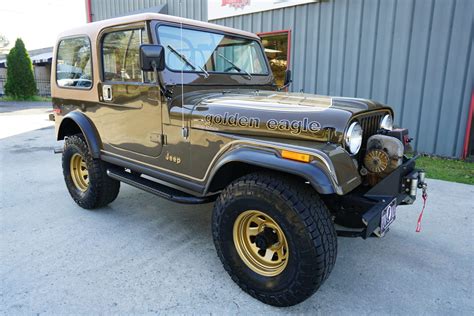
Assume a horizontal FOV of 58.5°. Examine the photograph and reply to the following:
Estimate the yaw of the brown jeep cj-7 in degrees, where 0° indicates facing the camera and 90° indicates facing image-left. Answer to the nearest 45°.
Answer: approximately 315°

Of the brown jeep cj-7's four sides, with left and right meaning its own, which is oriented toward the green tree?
back

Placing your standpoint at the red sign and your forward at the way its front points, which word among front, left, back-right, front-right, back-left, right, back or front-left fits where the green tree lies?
back-right

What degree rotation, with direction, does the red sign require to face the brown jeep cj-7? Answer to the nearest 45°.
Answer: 0° — it already faces it

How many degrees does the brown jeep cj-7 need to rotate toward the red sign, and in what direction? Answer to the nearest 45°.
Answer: approximately 135° to its left

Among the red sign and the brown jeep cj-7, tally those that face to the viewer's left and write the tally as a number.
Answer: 0
